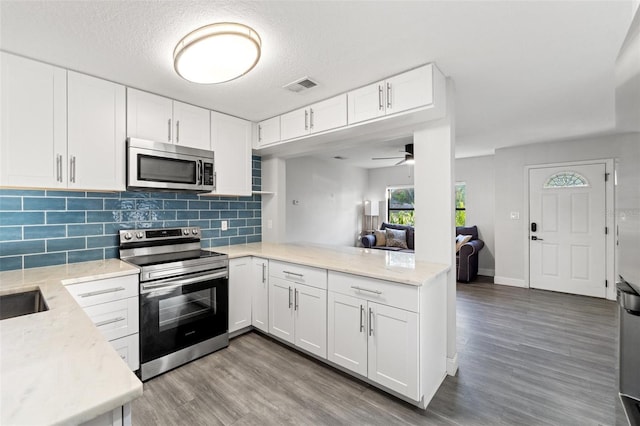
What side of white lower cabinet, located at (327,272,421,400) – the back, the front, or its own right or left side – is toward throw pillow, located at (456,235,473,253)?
back

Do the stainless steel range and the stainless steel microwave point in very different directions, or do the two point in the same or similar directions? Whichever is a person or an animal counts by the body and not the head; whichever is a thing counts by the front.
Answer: same or similar directions

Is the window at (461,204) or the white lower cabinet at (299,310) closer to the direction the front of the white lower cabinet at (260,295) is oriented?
the white lower cabinet

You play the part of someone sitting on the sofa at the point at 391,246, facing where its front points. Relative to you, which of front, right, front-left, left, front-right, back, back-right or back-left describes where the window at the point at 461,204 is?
back-left

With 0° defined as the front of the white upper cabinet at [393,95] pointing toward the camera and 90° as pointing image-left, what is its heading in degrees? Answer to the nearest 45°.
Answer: approximately 45°

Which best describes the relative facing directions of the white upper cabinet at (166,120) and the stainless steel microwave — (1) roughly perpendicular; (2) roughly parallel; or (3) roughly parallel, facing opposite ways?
roughly parallel

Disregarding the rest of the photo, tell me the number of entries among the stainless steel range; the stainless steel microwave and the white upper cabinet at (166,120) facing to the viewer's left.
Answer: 0

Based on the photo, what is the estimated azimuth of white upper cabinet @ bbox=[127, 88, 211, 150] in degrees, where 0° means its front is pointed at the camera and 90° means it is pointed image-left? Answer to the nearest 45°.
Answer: approximately 315°

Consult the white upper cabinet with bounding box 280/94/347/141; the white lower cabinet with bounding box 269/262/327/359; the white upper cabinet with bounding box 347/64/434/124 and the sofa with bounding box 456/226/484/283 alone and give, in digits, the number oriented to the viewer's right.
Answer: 0

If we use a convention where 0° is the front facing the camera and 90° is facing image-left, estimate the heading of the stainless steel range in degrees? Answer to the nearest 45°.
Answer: approximately 315°

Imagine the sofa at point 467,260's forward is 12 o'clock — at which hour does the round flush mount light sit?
The round flush mount light is roughly at 11 o'clock from the sofa.

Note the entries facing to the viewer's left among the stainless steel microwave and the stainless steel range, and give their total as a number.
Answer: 0

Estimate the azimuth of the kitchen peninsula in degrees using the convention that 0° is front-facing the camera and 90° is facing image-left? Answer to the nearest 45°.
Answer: approximately 45°
